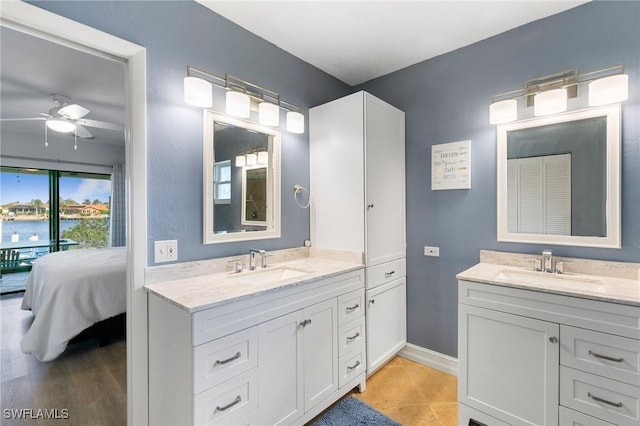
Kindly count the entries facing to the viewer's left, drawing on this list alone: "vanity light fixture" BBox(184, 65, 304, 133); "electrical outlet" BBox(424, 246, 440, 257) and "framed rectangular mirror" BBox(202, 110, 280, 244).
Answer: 0

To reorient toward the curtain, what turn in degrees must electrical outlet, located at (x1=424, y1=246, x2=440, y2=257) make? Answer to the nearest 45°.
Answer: approximately 45° to its right

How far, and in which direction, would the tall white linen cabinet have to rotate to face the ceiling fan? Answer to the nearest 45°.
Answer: approximately 90° to its right

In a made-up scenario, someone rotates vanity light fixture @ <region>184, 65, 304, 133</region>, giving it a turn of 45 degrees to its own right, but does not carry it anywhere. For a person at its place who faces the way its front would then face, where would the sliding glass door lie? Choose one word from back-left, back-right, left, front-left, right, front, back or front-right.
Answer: right

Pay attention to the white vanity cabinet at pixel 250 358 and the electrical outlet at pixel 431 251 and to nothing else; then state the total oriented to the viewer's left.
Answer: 0

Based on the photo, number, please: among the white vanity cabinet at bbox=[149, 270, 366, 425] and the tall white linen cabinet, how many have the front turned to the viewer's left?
0

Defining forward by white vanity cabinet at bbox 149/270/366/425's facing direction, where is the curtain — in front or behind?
behind

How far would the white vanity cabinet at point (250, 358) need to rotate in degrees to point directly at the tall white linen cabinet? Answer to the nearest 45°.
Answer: approximately 90° to its left

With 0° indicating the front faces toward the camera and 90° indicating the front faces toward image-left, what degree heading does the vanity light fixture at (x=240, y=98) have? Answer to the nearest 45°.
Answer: approximately 315°

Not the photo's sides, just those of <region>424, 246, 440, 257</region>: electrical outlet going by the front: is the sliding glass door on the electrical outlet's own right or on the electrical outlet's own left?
on the electrical outlet's own right

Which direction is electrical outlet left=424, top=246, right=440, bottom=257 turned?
toward the camera

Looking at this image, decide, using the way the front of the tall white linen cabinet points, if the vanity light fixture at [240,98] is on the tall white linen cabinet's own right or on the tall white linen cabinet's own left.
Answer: on the tall white linen cabinet's own right

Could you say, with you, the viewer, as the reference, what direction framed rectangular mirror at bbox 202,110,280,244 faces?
facing the viewer and to the right of the viewer

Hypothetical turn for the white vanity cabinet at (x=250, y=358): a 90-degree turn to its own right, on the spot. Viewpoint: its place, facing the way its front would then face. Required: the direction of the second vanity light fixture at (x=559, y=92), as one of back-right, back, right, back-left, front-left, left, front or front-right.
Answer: back-left

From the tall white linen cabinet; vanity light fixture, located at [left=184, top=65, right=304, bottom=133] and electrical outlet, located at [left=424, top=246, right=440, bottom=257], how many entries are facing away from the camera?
0
